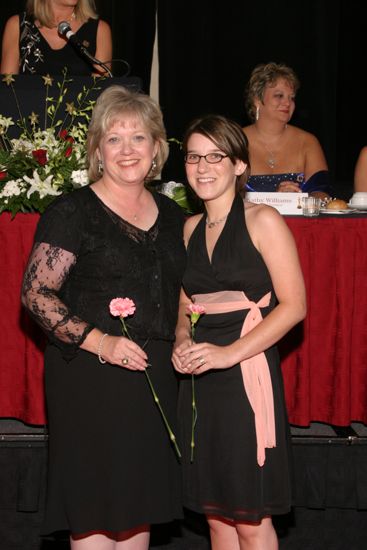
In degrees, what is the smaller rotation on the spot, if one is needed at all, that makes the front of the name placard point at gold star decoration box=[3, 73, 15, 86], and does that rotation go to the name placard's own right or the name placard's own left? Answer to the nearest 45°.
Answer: approximately 90° to the name placard's own right

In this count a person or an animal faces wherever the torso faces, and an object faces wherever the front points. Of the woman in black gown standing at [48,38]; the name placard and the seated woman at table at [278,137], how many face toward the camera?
3

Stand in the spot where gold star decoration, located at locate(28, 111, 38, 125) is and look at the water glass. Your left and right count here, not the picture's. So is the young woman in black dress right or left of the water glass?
right

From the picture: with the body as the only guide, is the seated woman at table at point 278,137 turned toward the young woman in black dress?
yes

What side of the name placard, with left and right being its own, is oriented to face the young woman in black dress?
front

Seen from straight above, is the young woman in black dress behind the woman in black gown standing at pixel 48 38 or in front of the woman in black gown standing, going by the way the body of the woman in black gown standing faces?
in front

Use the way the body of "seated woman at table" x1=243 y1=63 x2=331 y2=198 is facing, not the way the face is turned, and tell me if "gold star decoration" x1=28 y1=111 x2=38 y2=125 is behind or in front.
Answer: in front

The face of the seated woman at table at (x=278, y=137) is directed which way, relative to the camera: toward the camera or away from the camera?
toward the camera

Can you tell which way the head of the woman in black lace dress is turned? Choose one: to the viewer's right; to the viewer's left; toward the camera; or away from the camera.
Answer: toward the camera

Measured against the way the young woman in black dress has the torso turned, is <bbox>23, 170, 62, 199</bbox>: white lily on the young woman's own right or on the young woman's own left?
on the young woman's own right

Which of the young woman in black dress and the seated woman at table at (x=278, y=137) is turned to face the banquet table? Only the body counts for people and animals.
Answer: the seated woman at table

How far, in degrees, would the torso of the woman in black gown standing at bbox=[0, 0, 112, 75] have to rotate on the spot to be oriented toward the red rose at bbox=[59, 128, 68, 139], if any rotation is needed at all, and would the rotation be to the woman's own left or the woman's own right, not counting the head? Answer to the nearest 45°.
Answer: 0° — they already face it

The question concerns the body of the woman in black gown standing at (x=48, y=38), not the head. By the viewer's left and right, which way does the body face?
facing the viewer

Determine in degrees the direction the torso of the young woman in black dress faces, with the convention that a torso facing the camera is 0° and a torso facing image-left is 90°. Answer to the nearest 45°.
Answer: approximately 45°

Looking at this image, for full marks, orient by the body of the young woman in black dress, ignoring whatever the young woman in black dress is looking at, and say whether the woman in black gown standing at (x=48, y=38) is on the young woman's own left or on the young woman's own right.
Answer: on the young woman's own right

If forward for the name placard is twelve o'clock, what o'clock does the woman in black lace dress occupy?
The woman in black lace dress is roughly at 1 o'clock from the name placard.

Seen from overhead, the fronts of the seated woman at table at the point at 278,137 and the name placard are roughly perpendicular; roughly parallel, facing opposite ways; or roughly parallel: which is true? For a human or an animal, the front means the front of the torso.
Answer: roughly parallel
